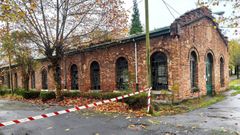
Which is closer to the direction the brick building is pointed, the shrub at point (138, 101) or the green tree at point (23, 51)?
the shrub

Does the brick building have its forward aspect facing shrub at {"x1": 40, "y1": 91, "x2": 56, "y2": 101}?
no

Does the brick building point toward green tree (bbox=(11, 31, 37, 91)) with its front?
no
